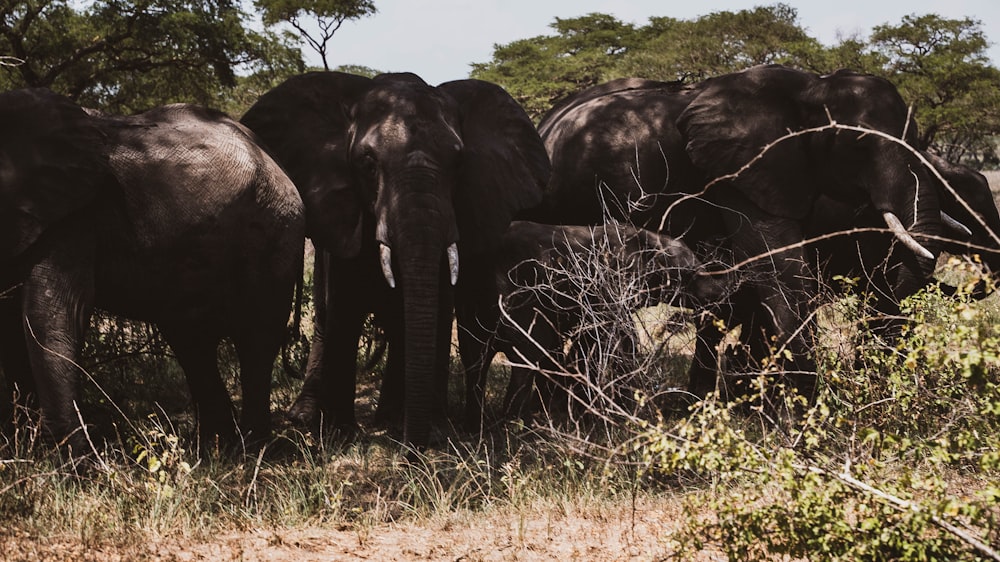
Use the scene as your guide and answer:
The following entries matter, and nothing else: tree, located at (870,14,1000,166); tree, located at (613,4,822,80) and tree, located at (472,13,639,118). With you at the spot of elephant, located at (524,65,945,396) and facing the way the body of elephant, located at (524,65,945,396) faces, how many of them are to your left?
3

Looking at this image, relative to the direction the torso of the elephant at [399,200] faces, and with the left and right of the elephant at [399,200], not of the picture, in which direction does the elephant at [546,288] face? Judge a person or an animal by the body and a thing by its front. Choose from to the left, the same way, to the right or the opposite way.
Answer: to the left

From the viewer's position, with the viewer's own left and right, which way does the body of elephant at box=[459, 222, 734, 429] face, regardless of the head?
facing to the right of the viewer

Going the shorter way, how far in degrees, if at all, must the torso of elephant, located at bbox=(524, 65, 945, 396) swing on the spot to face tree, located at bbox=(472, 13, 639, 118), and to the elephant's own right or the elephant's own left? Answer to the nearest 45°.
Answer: approximately 90° to the elephant's own left

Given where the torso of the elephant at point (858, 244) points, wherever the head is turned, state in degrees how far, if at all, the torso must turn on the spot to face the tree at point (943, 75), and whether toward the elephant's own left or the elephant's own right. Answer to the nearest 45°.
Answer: approximately 90° to the elephant's own left

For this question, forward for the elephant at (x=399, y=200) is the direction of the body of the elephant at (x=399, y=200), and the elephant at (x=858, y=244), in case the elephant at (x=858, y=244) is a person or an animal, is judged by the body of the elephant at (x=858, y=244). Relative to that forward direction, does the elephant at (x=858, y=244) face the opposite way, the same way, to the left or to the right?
to the left

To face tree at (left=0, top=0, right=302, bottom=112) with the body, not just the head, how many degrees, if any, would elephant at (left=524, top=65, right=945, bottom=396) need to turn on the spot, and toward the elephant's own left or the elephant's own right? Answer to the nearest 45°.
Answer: approximately 135° to the elephant's own left

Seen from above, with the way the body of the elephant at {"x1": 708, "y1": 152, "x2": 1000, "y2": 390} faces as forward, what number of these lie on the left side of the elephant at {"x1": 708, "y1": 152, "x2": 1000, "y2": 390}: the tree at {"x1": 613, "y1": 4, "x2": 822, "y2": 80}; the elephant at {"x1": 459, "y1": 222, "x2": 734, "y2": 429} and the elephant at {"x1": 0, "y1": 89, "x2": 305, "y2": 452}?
1

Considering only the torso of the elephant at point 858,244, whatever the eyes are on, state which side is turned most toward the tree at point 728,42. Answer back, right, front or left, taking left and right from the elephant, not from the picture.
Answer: left

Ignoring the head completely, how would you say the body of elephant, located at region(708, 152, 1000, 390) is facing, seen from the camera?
to the viewer's right

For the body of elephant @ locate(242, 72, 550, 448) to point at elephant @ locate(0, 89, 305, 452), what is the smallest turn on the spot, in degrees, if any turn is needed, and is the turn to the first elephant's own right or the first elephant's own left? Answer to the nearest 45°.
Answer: approximately 45° to the first elephant's own right

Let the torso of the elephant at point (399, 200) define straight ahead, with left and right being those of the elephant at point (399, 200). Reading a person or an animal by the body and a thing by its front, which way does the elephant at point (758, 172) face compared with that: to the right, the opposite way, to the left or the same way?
to the left

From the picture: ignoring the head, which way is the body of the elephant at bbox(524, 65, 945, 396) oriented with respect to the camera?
to the viewer's right
